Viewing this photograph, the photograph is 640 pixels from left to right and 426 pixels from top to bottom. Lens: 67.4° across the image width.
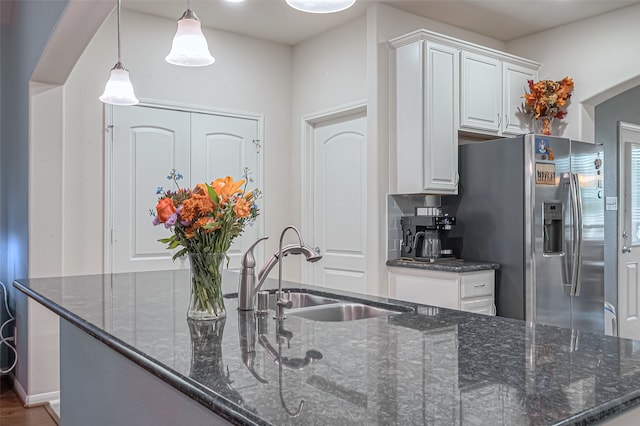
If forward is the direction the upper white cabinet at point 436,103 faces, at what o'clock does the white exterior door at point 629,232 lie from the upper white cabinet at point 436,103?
The white exterior door is roughly at 9 o'clock from the upper white cabinet.

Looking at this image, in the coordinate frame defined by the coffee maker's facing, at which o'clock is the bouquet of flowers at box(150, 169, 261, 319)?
The bouquet of flowers is roughly at 2 o'clock from the coffee maker.

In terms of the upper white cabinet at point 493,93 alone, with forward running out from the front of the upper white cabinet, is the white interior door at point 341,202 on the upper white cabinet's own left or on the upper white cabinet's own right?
on the upper white cabinet's own right
